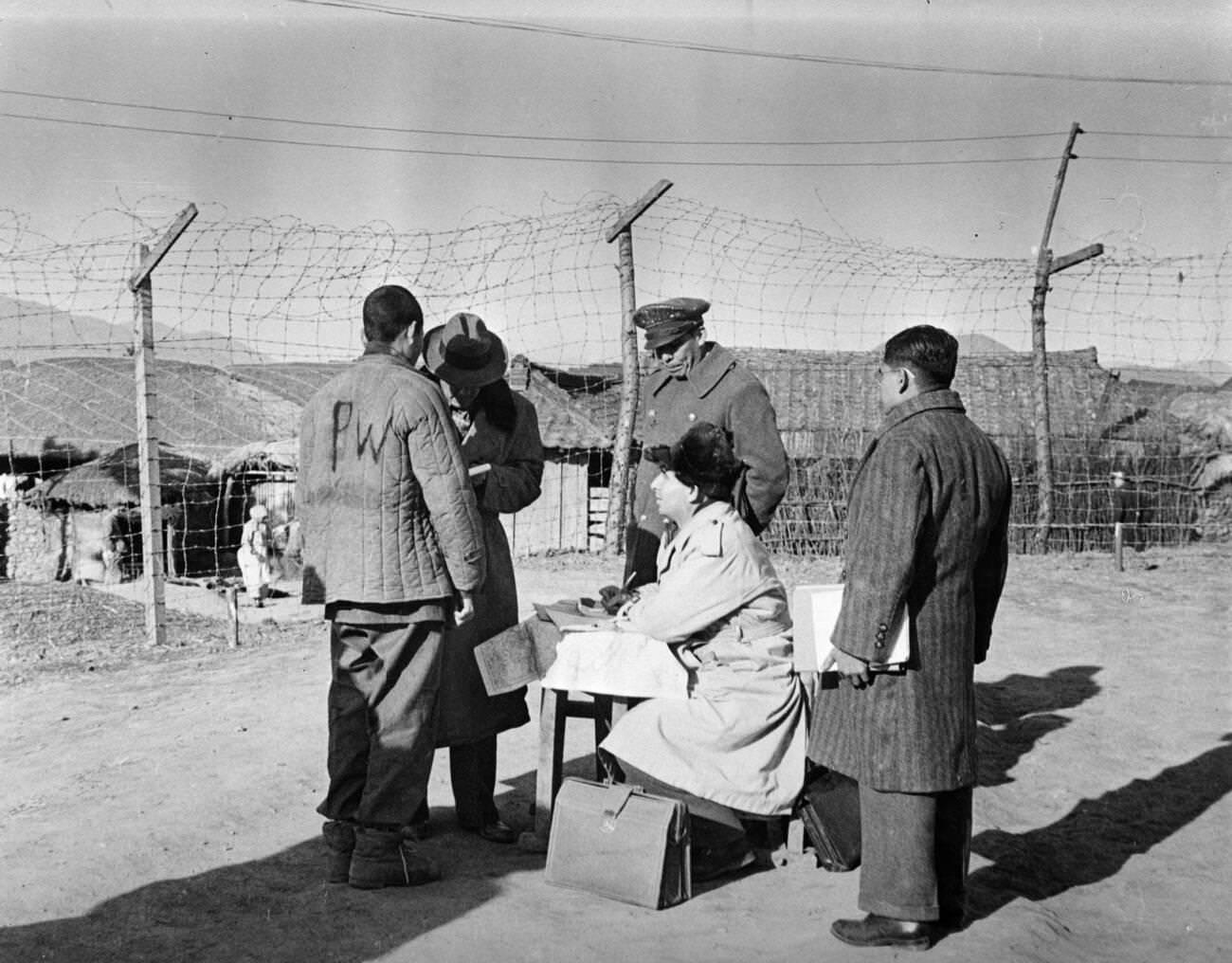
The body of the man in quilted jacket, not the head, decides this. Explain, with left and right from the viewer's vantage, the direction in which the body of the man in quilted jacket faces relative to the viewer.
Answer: facing away from the viewer and to the right of the viewer

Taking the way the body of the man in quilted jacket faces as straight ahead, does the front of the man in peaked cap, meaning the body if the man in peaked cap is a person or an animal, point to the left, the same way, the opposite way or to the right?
the opposite way

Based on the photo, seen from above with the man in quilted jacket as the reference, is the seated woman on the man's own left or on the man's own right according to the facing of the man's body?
on the man's own right

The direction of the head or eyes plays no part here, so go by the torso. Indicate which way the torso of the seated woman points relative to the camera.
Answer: to the viewer's left

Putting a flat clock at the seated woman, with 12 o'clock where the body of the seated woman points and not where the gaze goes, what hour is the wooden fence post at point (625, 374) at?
The wooden fence post is roughly at 3 o'clock from the seated woman.

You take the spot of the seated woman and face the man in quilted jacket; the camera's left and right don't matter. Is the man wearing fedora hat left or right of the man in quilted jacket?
right

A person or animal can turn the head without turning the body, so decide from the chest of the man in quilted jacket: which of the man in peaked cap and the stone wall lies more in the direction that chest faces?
the man in peaked cap
